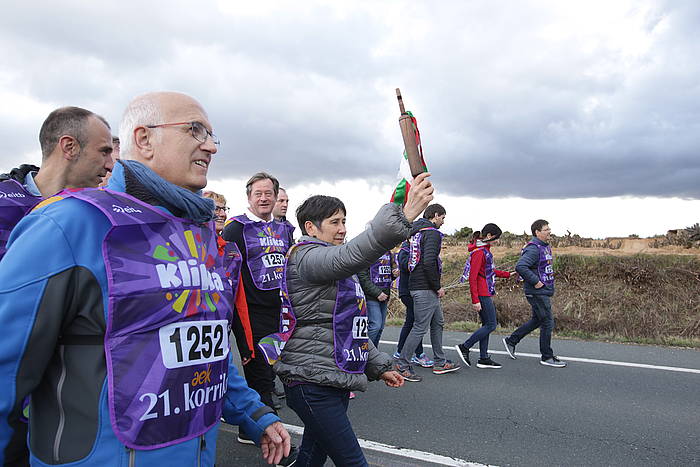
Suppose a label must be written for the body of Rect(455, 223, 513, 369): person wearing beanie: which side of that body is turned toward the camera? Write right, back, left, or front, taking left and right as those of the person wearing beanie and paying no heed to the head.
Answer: right

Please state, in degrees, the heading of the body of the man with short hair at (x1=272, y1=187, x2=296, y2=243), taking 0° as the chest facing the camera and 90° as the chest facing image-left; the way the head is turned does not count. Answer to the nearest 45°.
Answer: approximately 315°

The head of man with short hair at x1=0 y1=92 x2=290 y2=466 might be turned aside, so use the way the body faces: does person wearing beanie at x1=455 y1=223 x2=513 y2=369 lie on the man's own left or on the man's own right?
on the man's own left

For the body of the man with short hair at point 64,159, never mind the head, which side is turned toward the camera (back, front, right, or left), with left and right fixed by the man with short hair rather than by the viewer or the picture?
right

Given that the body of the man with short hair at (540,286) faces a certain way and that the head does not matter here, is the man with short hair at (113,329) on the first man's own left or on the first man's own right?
on the first man's own right

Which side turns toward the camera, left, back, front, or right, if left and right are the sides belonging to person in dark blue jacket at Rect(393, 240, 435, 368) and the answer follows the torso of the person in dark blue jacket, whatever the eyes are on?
right

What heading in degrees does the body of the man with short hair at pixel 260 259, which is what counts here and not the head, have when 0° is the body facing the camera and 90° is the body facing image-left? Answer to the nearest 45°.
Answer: approximately 315°
